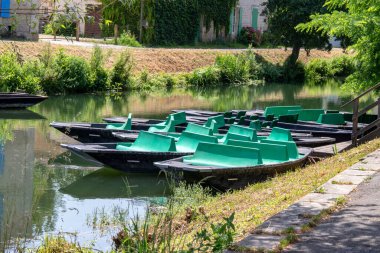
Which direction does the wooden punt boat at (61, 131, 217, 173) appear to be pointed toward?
to the viewer's left

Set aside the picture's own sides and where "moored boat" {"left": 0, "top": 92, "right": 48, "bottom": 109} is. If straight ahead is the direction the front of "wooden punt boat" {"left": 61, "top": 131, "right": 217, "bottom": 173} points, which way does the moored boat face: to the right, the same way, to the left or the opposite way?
the opposite way

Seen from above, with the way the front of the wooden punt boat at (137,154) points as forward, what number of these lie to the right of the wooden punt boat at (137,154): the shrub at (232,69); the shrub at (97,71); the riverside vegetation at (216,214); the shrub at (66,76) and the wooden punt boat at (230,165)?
3

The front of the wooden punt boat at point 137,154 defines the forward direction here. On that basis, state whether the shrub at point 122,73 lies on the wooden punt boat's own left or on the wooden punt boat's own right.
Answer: on the wooden punt boat's own right

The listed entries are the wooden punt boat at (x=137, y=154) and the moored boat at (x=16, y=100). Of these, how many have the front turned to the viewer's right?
1

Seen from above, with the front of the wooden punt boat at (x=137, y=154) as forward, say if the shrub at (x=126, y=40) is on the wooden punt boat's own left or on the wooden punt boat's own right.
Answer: on the wooden punt boat's own right

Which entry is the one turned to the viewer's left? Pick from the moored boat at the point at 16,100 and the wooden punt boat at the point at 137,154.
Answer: the wooden punt boat

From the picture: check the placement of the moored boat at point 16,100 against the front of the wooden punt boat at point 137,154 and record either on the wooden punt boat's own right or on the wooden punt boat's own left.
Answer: on the wooden punt boat's own right

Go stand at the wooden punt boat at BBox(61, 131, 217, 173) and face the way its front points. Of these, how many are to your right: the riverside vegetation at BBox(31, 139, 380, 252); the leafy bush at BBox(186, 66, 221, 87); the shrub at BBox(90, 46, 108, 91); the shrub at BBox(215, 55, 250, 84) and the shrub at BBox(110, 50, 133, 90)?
4

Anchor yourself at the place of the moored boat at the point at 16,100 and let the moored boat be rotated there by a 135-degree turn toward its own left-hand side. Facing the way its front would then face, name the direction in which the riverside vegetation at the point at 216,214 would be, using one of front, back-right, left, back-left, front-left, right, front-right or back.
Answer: back-left

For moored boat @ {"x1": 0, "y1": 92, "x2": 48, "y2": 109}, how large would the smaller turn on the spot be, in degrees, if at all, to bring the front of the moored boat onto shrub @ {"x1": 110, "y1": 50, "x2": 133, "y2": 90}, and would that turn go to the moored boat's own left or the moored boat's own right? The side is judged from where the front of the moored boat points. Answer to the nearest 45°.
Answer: approximately 45° to the moored boat's own left

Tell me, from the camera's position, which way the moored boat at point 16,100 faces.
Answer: facing to the right of the viewer

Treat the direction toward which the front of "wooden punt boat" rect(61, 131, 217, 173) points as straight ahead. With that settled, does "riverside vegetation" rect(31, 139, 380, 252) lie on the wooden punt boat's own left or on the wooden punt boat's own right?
on the wooden punt boat's own left

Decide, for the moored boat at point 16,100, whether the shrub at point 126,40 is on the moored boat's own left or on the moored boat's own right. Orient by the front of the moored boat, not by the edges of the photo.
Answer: on the moored boat's own left

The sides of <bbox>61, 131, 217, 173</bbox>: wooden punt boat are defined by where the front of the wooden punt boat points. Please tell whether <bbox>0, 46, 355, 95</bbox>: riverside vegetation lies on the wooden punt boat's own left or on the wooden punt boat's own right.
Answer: on the wooden punt boat's own right

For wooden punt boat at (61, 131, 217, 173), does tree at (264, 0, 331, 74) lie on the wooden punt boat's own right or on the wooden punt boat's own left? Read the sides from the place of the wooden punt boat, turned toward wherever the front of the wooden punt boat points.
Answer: on the wooden punt boat's own right
